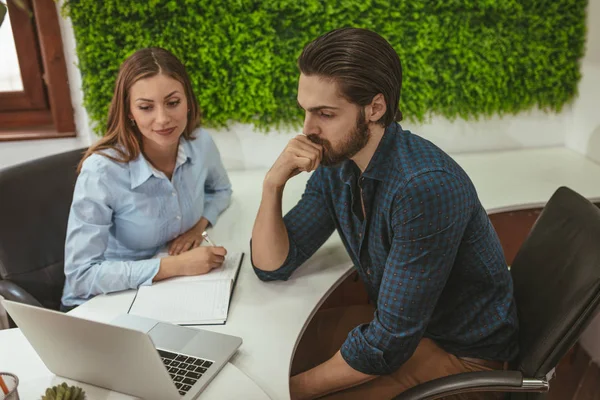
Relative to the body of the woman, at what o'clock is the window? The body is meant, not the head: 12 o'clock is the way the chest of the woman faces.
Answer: The window is roughly at 7 o'clock from the woman.

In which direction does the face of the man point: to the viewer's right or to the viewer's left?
to the viewer's left

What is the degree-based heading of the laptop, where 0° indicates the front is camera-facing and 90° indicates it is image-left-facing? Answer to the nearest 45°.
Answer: approximately 225°

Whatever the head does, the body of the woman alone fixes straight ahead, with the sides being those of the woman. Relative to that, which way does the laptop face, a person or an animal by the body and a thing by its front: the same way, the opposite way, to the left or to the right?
to the left

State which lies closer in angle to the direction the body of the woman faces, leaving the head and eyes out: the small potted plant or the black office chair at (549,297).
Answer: the black office chair

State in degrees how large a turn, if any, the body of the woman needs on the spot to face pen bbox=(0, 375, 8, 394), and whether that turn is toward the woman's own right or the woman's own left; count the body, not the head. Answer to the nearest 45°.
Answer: approximately 45° to the woman's own right

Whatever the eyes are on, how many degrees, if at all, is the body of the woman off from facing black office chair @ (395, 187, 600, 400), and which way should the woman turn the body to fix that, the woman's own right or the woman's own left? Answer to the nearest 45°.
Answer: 0° — they already face it

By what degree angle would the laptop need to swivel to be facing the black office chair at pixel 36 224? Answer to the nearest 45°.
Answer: approximately 45° to its left

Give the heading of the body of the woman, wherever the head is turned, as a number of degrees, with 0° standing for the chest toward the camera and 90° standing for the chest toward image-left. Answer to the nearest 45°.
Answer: approximately 315°

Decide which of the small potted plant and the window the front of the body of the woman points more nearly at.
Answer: the small potted plant
